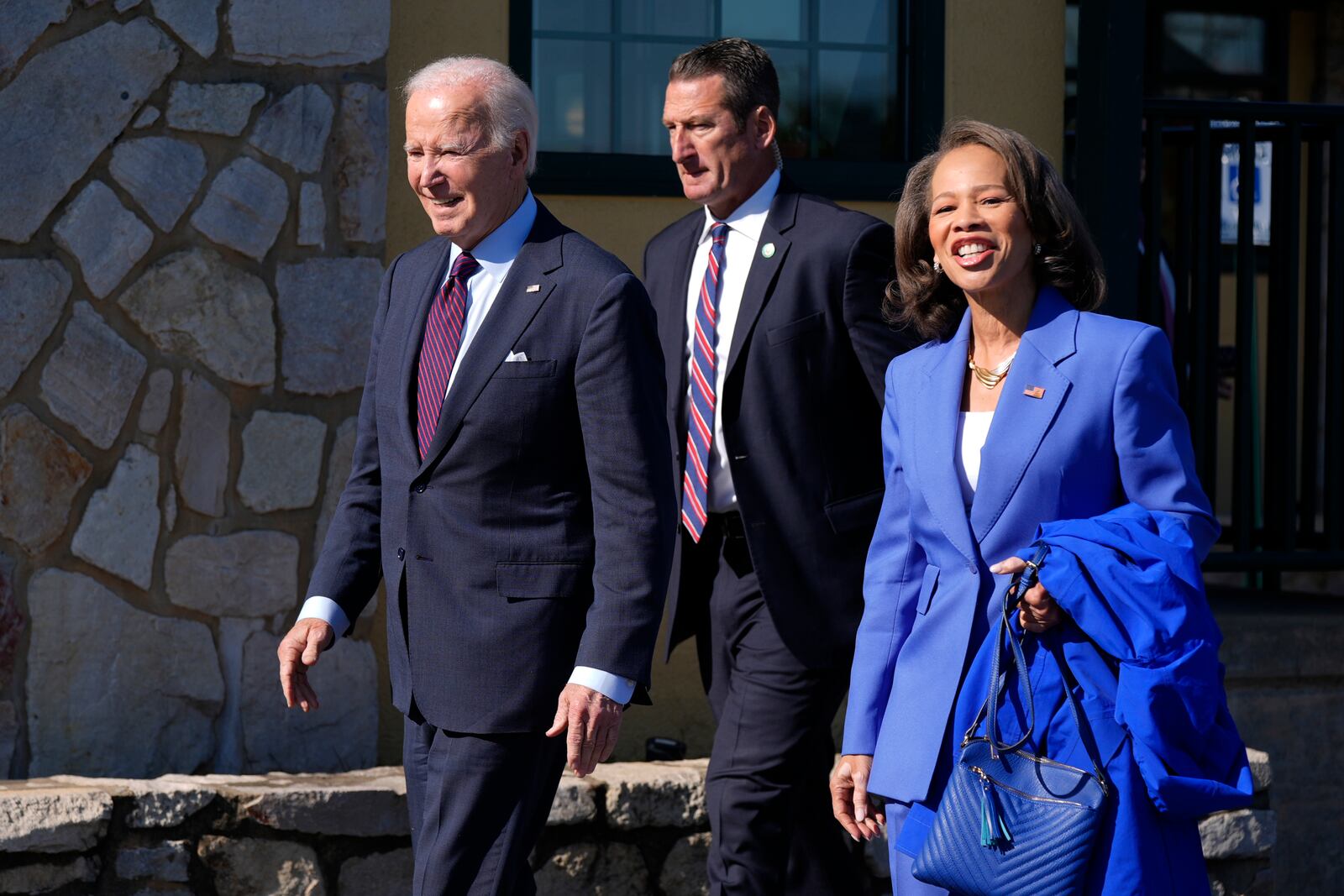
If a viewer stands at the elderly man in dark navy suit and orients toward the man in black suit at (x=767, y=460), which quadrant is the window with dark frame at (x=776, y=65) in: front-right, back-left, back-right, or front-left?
front-left

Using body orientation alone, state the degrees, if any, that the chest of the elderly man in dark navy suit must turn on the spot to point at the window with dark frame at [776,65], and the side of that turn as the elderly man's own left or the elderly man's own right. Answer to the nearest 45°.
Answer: approximately 135° to the elderly man's own right

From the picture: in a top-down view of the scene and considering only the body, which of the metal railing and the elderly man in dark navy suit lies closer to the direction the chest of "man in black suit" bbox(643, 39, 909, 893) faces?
the elderly man in dark navy suit

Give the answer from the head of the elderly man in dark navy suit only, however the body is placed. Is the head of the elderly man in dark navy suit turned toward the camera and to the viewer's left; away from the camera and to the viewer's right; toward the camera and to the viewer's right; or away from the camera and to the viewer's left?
toward the camera and to the viewer's left

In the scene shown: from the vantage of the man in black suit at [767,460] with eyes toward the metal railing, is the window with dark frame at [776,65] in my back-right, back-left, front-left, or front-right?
front-left

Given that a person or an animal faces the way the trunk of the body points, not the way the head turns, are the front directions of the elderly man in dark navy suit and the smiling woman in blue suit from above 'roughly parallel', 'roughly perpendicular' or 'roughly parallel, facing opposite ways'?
roughly parallel

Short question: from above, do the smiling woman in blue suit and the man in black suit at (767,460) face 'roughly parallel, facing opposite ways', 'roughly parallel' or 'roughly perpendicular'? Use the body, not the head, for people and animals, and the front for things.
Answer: roughly parallel

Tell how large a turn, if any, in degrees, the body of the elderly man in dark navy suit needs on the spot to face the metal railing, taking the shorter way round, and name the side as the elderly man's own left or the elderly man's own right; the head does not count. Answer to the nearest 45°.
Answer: approximately 180°

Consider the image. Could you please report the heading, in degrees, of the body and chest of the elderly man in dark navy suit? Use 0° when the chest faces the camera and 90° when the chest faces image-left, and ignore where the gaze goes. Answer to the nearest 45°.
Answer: approximately 45°

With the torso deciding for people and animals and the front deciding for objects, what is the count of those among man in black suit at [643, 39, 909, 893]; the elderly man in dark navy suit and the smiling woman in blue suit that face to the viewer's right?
0

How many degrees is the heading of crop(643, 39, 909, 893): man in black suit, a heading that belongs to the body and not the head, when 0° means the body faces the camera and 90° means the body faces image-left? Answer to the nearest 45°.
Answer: approximately 45°

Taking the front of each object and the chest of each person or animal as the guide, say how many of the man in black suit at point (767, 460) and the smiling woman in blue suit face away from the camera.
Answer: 0

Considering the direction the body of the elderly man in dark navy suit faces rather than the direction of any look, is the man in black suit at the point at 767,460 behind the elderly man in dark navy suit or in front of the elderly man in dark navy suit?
behind

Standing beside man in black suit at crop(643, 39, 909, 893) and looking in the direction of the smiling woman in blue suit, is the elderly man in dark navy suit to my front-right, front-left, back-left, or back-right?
front-right

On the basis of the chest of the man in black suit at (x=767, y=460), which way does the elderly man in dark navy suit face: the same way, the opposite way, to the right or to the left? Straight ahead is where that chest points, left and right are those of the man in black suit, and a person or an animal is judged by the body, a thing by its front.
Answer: the same way

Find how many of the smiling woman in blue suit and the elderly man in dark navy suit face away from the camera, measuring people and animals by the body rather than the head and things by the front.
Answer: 0
